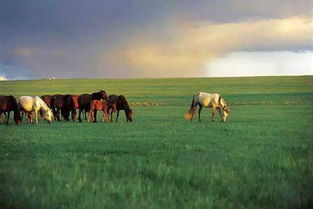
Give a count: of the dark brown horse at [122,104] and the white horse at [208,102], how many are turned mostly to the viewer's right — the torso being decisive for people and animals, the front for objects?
2

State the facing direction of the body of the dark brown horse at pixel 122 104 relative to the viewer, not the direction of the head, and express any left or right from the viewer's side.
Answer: facing to the right of the viewer

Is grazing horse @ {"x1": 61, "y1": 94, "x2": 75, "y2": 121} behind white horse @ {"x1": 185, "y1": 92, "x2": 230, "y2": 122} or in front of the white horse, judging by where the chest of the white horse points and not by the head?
behind

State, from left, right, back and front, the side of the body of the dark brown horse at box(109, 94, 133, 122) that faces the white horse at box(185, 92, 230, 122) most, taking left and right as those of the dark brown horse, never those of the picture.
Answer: front

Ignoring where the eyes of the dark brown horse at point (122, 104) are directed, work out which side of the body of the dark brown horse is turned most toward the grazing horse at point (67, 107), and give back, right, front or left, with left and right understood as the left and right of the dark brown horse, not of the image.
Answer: back

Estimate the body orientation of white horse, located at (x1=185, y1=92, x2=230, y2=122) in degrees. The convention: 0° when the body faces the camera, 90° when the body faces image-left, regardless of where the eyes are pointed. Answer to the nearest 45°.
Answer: approximately 270°

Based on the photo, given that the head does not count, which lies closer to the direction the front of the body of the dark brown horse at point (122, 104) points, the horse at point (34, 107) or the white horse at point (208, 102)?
the white horse

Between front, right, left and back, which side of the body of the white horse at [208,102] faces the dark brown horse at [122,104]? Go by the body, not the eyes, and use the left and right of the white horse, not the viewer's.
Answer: back

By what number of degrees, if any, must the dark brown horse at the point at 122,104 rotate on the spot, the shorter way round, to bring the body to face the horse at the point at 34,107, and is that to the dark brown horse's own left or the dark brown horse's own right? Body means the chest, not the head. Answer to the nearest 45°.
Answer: approximately 180°

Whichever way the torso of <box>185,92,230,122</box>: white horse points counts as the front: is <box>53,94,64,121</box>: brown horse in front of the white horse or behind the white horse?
behind
